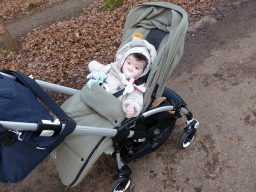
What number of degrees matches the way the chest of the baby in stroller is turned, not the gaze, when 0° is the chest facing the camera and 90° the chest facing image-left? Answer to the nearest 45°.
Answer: approximately 45°

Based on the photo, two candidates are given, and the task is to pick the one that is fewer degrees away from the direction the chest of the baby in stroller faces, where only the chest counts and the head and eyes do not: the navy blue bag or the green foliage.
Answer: the navy blue bag

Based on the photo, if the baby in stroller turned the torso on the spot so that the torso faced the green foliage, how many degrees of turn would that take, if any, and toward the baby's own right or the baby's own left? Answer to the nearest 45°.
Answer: approximately 135° to the baby's own right

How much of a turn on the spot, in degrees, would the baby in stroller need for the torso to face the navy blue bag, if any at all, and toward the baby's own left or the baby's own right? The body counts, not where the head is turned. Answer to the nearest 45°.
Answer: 0° — they already face it
